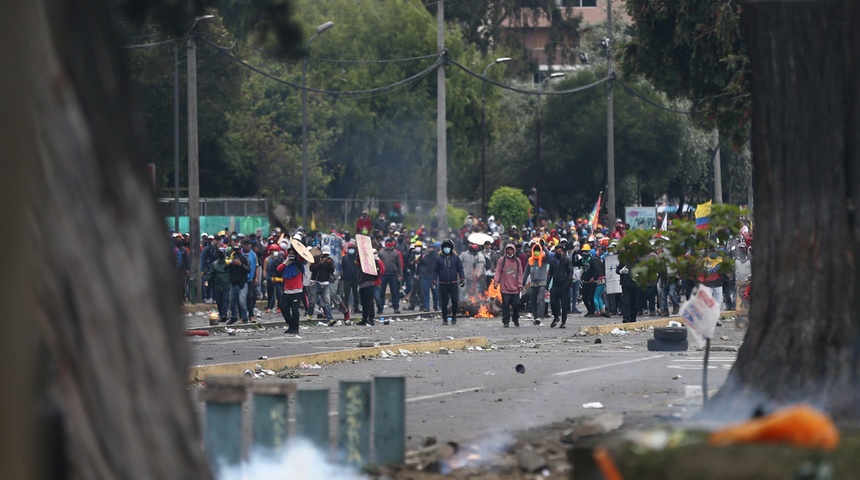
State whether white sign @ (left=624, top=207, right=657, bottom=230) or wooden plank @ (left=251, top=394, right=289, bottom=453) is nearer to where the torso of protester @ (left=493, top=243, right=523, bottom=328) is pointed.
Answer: the wooden plank

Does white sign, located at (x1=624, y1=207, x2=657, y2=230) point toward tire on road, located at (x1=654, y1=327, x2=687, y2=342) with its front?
yes

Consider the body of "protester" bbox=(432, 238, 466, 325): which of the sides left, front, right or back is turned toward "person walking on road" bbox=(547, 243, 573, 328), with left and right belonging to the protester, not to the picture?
left

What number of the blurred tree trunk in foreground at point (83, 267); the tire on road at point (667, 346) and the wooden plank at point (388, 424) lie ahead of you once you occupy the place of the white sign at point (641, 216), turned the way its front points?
3

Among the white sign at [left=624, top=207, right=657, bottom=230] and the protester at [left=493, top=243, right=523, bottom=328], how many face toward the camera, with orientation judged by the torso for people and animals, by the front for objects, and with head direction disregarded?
2

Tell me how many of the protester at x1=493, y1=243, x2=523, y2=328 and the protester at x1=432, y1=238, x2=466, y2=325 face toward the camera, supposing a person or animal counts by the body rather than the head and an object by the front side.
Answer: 2

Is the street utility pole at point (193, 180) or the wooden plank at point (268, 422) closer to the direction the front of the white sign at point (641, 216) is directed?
the wooden plank

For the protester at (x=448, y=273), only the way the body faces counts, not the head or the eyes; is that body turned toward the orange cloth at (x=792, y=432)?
yes

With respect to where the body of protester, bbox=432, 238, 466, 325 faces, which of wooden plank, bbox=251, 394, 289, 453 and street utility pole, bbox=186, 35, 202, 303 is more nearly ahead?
the wooden plank

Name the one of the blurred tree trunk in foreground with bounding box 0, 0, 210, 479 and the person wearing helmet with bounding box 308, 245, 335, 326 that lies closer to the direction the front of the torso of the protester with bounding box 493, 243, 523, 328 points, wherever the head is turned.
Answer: the blurred tree trunk in foreground

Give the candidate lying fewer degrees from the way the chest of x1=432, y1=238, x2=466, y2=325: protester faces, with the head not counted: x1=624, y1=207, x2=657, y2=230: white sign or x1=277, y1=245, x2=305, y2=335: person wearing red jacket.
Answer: the person wearing red jacket

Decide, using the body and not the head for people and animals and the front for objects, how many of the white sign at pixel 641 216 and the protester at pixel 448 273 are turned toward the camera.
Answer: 2
